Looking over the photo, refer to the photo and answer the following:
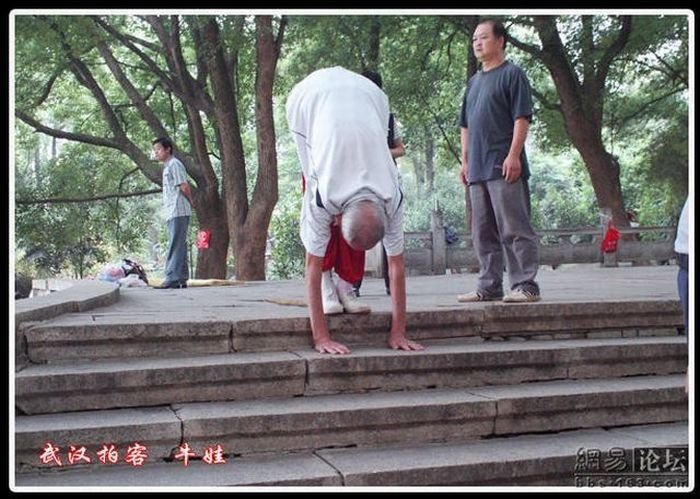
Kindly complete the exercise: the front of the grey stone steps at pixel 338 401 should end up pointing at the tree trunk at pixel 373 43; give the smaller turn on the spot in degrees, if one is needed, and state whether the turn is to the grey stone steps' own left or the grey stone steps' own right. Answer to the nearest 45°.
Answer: approximately 180°

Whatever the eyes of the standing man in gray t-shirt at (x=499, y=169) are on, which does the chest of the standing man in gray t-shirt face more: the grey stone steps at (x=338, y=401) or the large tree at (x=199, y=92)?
the grey stone steps

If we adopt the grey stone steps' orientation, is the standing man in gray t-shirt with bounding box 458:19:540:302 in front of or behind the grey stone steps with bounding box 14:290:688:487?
behind

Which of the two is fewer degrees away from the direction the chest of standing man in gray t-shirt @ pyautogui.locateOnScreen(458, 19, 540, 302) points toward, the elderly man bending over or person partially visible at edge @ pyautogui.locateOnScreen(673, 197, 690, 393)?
the elderly man bending over

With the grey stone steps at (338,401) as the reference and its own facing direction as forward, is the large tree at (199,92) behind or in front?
behind

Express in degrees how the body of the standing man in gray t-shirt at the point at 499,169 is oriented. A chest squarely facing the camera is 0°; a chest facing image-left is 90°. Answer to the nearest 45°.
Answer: approximately 45°

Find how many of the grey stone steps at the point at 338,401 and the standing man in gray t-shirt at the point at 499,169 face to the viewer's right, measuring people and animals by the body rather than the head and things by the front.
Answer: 0

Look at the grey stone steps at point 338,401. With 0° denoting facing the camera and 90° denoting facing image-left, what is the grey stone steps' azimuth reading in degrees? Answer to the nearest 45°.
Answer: approximately 0°

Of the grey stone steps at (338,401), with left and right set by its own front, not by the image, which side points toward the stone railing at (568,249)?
back

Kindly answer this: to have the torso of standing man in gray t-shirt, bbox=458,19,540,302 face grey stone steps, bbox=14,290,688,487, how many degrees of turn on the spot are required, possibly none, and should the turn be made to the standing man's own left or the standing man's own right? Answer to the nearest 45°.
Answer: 0° — they already face it

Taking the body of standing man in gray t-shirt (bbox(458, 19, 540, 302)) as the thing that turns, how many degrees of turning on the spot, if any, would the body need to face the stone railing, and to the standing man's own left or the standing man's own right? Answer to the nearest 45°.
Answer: approximately 135° to the standing man's own right

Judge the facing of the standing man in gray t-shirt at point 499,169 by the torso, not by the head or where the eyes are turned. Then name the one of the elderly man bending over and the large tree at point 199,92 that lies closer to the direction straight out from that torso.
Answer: the elderly man bending over

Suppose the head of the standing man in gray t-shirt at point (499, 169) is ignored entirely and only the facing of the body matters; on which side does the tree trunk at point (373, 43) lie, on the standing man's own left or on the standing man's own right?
on the standing man's own right
